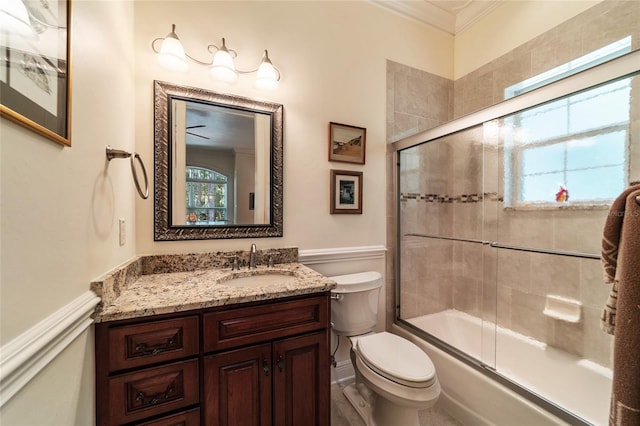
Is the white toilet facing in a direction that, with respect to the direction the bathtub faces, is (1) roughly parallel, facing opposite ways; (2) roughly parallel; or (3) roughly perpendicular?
roughly perpendicular

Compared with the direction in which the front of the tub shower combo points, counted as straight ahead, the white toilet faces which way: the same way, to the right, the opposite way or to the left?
to the left

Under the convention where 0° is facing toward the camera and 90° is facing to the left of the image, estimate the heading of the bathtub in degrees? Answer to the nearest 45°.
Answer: approximately 45°

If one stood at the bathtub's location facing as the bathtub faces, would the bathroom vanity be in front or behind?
in front

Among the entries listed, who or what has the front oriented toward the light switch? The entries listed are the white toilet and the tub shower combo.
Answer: the tub shower combo

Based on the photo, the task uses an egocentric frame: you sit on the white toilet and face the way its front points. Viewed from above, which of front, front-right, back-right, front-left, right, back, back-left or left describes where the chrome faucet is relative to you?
back-right

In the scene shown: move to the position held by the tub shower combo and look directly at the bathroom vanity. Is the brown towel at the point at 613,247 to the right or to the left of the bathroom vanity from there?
left

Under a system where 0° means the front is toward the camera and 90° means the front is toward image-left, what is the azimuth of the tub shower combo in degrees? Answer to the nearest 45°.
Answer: approximately 45°

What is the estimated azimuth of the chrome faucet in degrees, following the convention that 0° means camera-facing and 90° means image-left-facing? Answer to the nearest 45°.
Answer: approximately 0°

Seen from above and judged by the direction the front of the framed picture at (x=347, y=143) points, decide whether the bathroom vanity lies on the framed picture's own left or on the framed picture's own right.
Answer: on the framed picture's own right

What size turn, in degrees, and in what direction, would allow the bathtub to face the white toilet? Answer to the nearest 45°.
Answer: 0° — it already faces it

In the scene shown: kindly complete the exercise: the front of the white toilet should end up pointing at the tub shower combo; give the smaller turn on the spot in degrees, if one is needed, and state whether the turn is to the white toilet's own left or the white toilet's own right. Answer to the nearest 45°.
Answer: approximately 90° to the white toilet's own left
